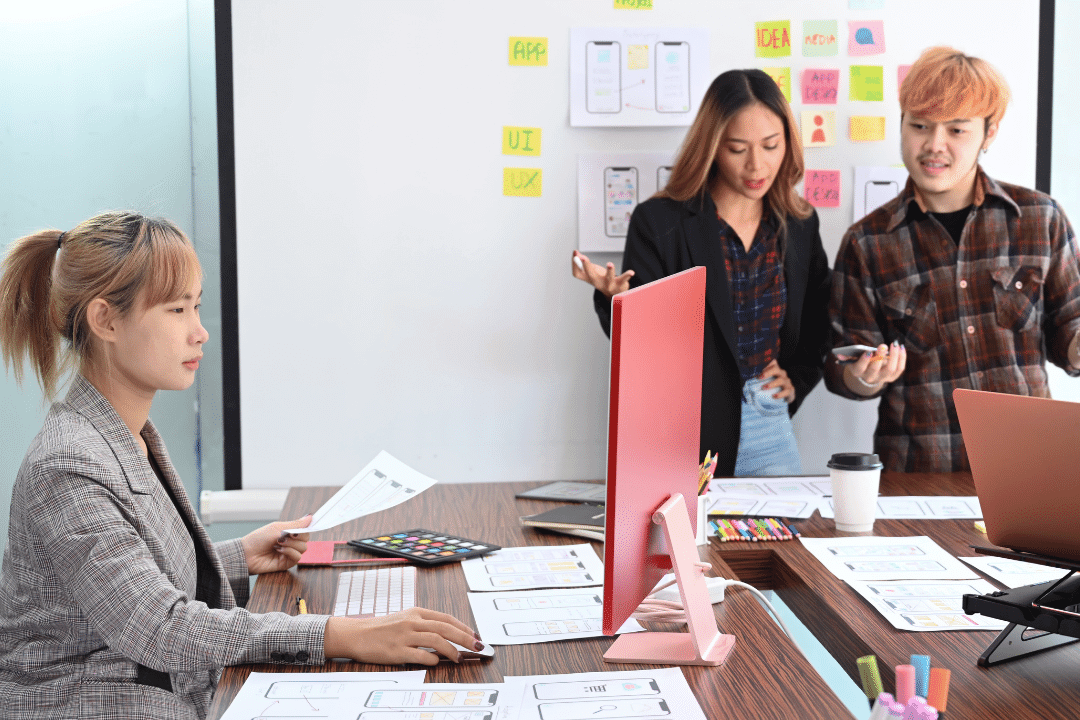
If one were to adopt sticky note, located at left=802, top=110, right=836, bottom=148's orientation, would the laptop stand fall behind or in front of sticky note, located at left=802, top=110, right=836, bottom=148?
in front

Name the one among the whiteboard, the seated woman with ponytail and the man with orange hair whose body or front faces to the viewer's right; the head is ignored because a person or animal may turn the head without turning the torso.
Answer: the seated woman with ponytail

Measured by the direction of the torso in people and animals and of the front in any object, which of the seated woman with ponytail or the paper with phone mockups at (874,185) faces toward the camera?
the paper with phone mockups

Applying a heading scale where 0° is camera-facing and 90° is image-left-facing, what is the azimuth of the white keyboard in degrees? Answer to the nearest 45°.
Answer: approximately 90°

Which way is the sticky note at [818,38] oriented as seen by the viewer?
toward the camera

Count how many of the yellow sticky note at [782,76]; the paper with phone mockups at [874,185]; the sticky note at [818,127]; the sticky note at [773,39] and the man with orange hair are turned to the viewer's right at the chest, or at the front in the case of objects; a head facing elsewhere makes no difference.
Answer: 0

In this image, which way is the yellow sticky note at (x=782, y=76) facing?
toward the camera

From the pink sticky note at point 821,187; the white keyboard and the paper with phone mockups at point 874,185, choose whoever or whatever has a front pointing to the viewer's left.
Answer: the white keyboard

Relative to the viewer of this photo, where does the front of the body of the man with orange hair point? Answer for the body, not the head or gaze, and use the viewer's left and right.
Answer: facing the viewer

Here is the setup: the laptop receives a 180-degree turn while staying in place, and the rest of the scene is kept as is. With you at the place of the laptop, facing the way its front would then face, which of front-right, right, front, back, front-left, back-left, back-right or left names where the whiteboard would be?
right

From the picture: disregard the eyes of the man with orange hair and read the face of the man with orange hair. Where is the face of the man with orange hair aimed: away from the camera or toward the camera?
toward the camera

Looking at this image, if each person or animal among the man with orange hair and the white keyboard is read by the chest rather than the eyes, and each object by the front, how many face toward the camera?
1
